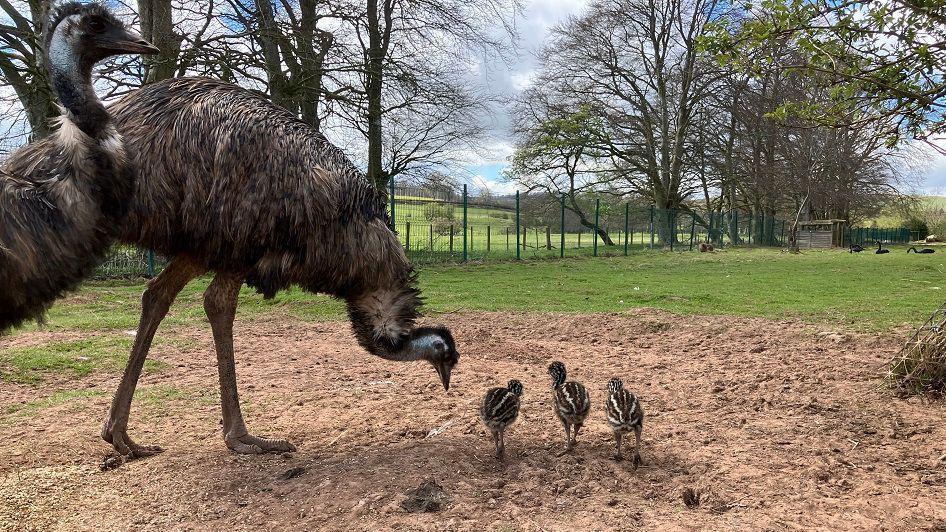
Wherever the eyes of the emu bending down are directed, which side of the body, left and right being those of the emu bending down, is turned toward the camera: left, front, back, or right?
right

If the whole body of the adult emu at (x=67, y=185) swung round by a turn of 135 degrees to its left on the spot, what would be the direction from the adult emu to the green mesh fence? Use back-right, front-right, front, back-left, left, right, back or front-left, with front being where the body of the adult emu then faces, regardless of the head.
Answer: right

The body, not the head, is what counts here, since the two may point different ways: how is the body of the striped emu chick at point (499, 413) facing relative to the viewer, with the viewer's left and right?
facing away from the viewer and to the right of the viewer

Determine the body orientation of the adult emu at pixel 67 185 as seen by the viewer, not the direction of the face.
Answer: to the viewer's right

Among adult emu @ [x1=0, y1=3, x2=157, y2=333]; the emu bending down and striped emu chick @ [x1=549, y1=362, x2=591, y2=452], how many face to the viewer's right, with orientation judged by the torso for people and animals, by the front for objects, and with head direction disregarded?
2

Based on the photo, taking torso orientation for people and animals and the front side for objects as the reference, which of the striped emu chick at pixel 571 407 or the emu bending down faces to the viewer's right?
the emu bending down

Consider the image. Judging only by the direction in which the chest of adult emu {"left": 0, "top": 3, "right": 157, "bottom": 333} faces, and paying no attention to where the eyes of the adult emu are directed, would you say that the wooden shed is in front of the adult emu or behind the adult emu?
in front

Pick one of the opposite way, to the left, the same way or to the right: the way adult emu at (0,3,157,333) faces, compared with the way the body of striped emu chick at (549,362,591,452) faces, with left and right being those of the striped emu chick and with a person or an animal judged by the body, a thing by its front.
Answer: to the right

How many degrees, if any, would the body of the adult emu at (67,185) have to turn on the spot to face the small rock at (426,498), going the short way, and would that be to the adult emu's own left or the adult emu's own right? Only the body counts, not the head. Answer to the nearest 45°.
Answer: approximately 45° to the adult emu's own right
